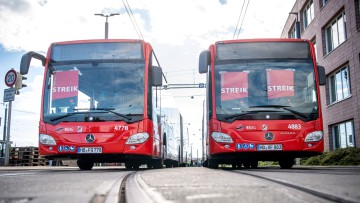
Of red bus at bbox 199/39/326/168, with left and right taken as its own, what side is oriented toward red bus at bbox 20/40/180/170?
right

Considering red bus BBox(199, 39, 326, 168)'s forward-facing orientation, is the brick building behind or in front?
behind

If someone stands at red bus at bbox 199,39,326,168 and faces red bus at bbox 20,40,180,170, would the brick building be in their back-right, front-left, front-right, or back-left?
back-right

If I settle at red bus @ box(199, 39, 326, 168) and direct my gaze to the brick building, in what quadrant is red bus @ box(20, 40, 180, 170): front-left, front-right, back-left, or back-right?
back-left

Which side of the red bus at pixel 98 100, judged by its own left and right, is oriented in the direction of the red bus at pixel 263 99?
left

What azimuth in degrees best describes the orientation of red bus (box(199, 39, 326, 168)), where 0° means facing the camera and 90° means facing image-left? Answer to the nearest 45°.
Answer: approximately 0°

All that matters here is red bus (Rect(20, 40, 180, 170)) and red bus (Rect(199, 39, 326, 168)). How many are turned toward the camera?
2

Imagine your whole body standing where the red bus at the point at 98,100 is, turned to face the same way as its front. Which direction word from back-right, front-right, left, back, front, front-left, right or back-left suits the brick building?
back-left
